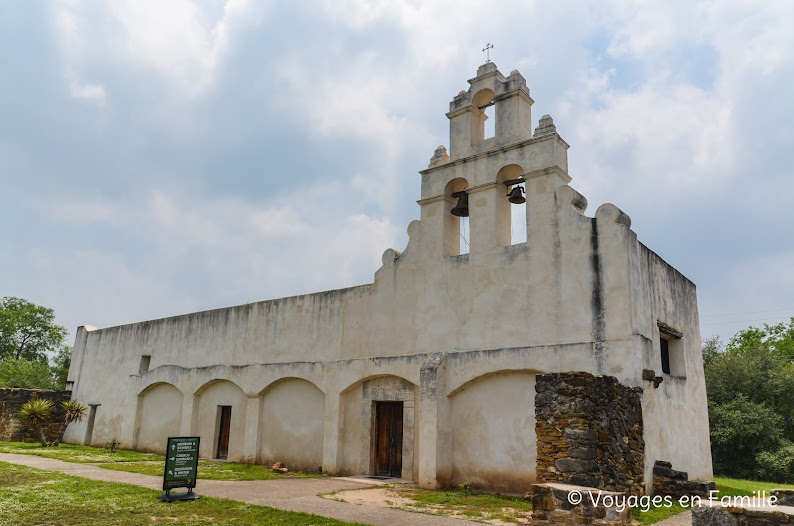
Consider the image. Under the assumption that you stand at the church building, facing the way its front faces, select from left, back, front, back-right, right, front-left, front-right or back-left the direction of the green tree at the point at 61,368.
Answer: right

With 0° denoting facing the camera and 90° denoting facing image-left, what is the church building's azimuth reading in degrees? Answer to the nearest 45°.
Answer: approximately 45°

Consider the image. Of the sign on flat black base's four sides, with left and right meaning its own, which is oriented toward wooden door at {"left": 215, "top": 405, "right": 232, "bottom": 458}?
back

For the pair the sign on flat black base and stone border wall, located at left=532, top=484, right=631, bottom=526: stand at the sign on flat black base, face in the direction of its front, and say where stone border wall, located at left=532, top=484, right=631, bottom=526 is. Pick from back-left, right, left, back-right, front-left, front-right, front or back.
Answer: front-left

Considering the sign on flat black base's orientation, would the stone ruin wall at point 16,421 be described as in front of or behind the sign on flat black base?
behind

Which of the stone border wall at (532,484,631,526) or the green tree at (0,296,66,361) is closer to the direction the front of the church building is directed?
the stone border wall

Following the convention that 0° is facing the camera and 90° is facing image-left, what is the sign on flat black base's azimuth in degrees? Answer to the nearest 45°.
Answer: approximately 0°

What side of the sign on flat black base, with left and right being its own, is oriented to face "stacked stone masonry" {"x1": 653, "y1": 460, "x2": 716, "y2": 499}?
left
